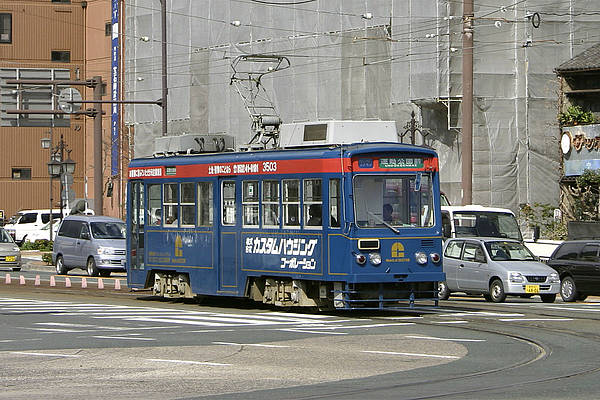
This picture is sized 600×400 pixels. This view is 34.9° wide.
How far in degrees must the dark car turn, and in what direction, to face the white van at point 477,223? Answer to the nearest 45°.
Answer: approximately 180°

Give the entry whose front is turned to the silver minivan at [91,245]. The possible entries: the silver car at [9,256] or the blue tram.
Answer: the silver car

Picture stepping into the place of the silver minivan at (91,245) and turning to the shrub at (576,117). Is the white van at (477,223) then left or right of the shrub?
right

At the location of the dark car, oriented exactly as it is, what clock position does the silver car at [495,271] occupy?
The silver car is roughly at 4 o'clock from the dark car.

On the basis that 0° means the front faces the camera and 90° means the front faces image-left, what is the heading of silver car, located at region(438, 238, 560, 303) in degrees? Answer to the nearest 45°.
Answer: approximately 315°

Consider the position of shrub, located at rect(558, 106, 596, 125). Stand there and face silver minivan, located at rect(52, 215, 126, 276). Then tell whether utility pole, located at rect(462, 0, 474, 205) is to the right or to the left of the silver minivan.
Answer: left

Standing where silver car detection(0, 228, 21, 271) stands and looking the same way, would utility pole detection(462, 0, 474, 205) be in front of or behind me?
in front

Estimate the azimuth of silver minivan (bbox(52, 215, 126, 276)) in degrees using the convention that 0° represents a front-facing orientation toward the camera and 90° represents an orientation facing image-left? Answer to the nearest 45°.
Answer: approximately 315°
